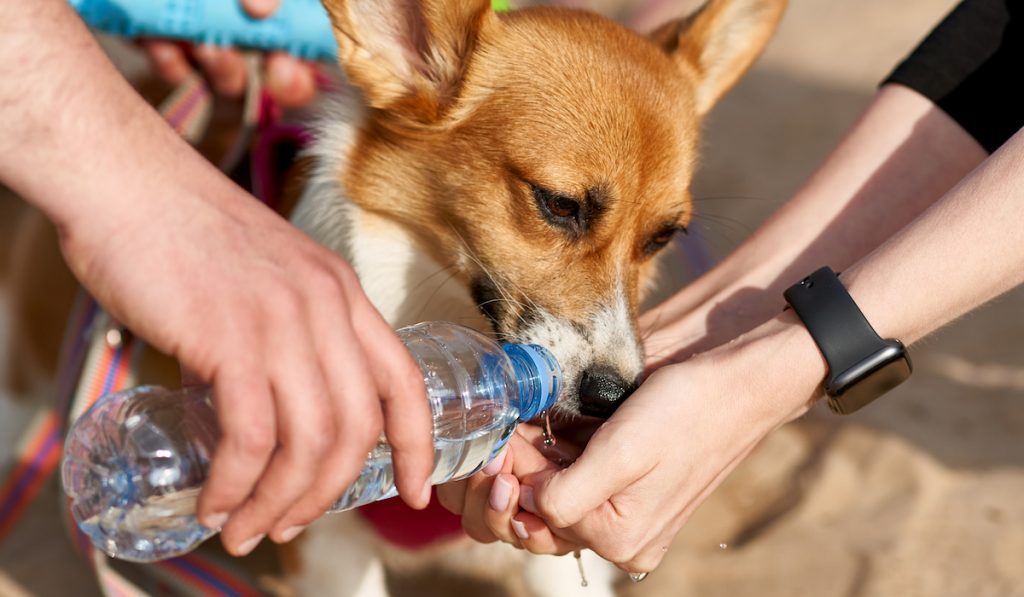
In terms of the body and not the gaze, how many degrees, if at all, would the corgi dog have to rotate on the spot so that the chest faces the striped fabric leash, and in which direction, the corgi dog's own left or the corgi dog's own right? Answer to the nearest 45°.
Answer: approximately 135° to the corgi dog's own right

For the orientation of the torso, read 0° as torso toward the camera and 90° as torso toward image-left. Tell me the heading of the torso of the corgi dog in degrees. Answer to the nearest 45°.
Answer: approximately 315°
